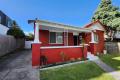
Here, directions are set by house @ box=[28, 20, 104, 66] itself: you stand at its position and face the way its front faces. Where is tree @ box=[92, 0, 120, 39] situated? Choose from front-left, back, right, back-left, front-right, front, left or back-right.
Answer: left

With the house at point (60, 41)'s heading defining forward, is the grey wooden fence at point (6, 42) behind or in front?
behind

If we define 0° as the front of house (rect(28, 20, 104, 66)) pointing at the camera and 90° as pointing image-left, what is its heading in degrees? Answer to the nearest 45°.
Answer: approximately 315°
